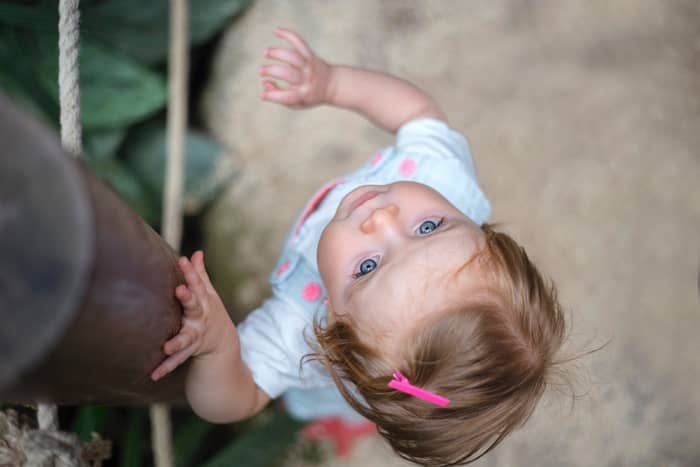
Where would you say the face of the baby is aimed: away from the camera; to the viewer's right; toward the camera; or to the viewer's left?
toward the camera

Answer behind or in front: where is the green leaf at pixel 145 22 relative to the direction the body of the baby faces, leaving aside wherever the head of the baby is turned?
in front

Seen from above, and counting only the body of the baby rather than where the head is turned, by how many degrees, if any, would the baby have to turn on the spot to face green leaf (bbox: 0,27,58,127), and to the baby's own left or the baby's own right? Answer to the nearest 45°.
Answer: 0° — they already face it

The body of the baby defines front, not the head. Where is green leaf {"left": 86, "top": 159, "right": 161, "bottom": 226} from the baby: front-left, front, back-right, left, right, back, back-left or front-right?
front

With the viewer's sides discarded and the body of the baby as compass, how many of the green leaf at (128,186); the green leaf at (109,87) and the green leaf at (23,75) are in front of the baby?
3

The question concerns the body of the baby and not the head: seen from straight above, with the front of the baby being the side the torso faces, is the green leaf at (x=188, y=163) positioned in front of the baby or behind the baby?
in front

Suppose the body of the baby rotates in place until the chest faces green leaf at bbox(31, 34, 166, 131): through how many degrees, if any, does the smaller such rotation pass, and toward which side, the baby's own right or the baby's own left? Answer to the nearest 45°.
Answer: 0° — they already face it
